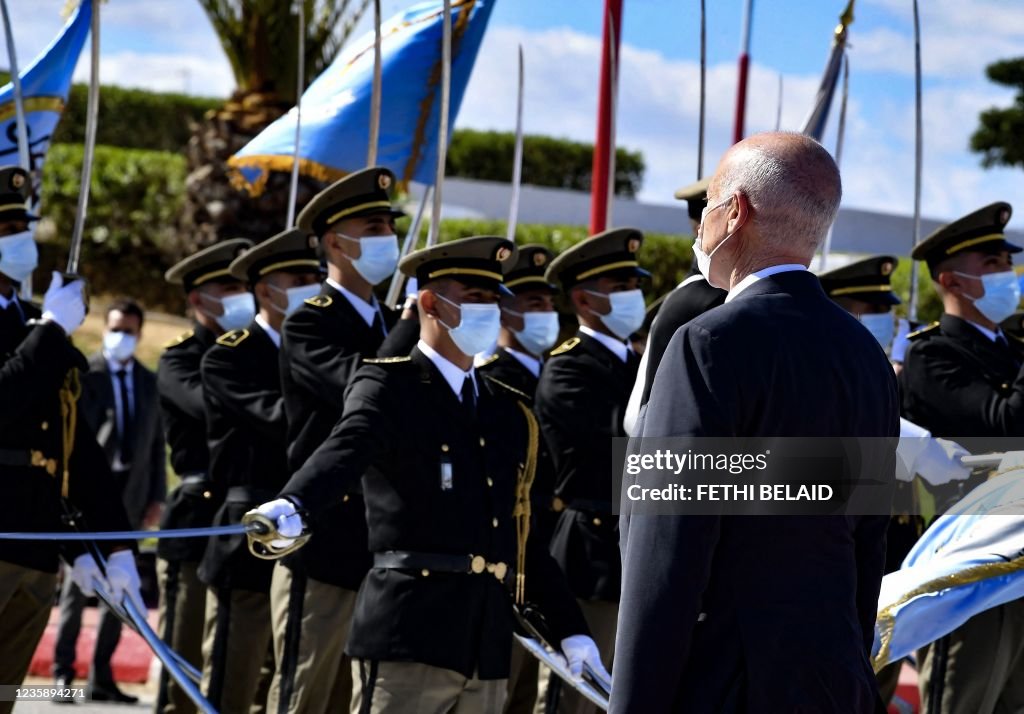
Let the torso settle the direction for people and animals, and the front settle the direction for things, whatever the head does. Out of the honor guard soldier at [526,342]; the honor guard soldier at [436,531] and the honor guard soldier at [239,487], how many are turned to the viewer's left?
0

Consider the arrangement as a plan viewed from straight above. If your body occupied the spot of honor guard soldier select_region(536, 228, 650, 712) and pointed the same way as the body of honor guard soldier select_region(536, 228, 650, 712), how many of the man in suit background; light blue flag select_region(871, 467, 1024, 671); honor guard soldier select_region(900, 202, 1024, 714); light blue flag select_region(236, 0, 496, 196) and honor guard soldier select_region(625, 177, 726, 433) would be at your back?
2

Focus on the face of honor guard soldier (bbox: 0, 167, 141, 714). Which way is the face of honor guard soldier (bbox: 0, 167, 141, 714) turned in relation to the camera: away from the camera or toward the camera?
toward the camera

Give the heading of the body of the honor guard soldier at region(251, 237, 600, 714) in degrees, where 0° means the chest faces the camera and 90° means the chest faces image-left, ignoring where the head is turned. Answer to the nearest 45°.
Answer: approximately 315°

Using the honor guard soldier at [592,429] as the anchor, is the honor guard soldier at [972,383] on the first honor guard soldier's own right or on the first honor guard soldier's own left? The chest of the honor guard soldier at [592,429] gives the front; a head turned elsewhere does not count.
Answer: on the first honor guard soldier's own left

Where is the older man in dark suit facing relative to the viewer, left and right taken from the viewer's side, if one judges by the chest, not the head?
facing away from the viewer and to the left of the viewer

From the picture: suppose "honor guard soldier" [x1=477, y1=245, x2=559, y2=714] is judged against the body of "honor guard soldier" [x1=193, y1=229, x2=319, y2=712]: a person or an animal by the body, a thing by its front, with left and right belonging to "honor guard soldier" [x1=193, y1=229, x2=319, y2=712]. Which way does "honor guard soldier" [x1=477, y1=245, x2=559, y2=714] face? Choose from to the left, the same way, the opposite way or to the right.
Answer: the same way

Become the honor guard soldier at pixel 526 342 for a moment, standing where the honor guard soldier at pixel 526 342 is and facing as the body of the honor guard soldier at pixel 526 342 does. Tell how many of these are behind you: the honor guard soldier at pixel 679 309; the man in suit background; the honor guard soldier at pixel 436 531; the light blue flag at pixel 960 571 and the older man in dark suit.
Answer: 1

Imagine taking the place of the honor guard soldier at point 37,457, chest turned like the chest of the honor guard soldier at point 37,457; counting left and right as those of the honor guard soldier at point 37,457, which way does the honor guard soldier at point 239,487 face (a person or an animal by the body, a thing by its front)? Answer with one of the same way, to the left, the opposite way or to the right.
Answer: the same way

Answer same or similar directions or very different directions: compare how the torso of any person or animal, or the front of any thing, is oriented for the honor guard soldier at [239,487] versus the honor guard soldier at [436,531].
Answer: same or similar directions

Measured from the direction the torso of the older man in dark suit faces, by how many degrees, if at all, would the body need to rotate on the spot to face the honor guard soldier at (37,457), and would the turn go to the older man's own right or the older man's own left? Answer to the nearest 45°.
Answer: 0° — they already face them

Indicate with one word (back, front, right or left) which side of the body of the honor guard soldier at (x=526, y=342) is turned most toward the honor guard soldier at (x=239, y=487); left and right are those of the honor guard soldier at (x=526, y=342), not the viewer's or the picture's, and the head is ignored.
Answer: right
